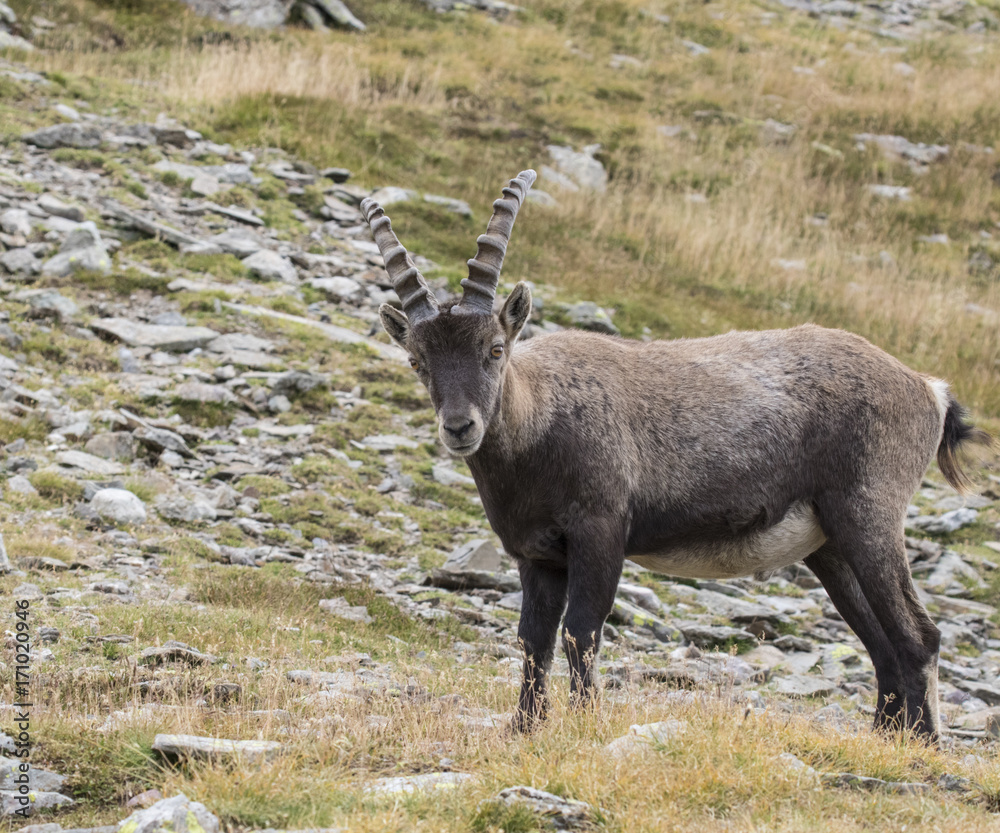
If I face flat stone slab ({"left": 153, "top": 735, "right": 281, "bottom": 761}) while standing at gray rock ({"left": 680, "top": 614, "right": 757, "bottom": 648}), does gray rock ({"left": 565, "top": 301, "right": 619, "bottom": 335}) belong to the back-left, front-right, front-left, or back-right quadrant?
back-right

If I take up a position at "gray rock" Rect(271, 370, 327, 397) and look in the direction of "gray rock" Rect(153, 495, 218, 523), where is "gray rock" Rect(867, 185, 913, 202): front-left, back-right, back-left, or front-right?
back-left

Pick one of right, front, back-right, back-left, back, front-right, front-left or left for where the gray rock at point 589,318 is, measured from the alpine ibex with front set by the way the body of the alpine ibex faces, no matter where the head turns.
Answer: right

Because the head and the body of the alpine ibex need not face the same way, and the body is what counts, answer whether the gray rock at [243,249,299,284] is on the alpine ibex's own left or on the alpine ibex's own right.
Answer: on the alpine ibex's own right

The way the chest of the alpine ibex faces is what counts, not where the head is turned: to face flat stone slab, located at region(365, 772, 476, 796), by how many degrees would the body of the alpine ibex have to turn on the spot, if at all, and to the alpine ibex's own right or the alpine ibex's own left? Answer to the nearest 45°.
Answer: approximately 90° to the alpine ibex's own left

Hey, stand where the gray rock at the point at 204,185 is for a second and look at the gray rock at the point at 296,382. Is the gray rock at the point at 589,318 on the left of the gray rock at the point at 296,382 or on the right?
left

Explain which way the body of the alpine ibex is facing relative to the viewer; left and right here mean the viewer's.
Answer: facing to the left of the viewer

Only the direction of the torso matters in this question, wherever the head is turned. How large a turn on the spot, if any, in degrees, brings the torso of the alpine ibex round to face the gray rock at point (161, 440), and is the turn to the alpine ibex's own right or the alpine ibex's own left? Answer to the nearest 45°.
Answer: approximately 45° to the alpine ibex's own right
